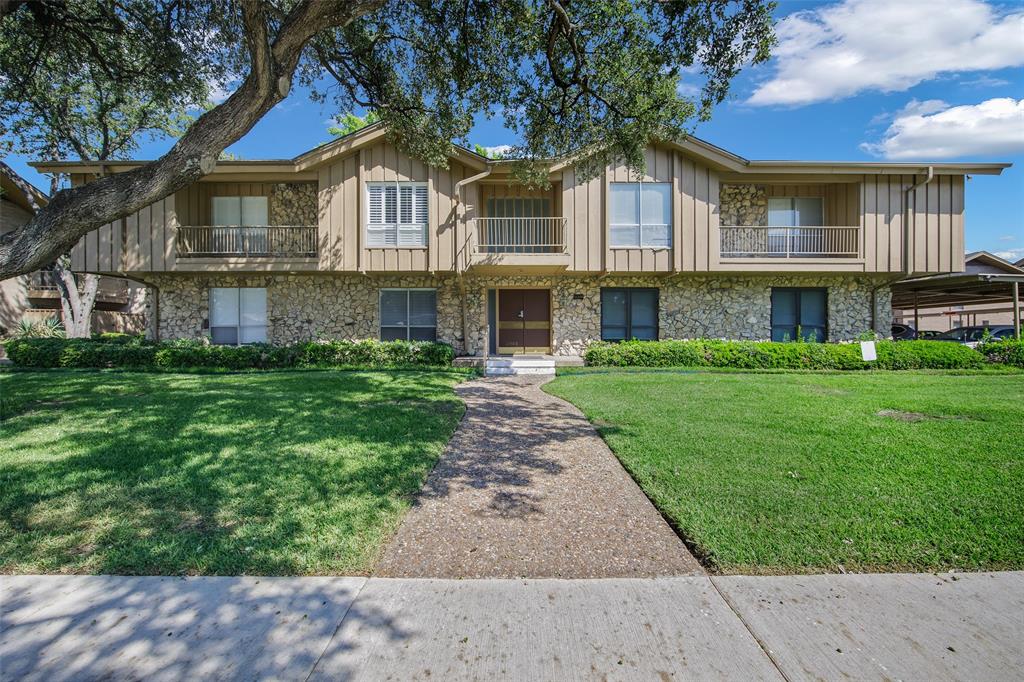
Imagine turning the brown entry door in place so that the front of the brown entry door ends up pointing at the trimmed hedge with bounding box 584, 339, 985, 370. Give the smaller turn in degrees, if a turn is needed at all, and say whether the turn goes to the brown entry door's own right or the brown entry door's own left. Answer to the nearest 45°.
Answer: approximately 90° to the brown entry door's own left

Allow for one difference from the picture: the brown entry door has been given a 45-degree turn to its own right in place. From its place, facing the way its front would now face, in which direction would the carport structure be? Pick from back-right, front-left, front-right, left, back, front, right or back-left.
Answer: back-left

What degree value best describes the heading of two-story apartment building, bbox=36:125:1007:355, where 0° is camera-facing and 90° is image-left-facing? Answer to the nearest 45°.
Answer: approximately 0°

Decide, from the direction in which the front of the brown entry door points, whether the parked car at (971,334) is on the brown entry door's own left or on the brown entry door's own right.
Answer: on the brown entry door's own left

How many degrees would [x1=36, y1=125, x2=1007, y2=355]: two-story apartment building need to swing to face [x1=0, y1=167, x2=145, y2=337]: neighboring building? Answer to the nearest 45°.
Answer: approximately 90° to its right

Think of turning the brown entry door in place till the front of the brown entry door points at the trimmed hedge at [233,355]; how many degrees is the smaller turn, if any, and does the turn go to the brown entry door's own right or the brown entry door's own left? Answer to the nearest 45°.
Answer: approximately 90° to the brown entry door's own right

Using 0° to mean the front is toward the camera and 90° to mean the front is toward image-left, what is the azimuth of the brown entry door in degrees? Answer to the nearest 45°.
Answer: approximately 0°

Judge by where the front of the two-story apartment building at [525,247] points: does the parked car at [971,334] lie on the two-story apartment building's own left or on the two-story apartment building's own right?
on the two-story apartment building's own left
